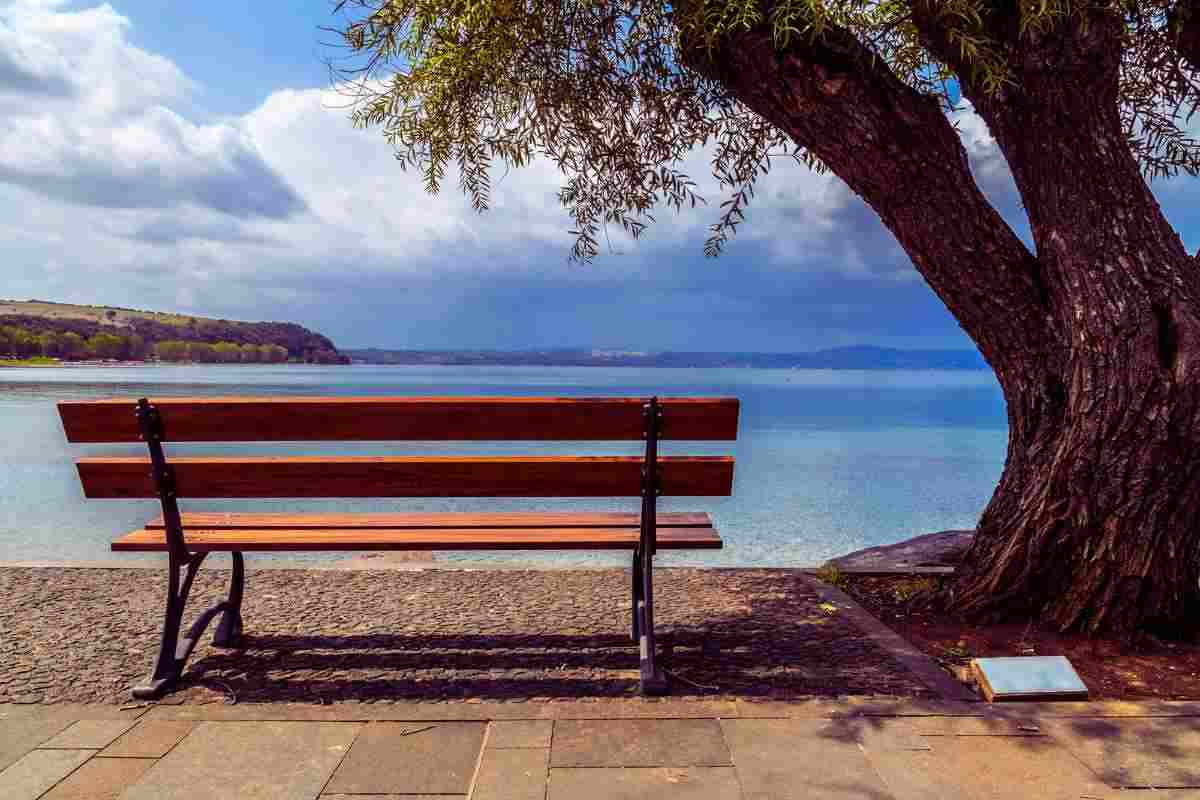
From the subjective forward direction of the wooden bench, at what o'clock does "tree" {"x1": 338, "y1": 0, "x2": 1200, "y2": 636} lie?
The tree is roughly at 3 o'clock from the wooden bench.

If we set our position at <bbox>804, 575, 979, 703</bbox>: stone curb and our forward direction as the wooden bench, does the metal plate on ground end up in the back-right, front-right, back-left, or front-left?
back-left

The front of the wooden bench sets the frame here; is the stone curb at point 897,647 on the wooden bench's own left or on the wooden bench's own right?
on the wooden bench's own right

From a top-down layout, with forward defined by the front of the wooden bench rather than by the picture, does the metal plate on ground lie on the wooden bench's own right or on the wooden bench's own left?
on the wooden bench's own right

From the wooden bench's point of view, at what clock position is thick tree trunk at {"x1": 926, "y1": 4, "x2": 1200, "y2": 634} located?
The thick tree trunk is roughly at 3 o'clock from the wooden bench.

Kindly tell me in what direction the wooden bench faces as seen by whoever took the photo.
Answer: facing away from the viewer
